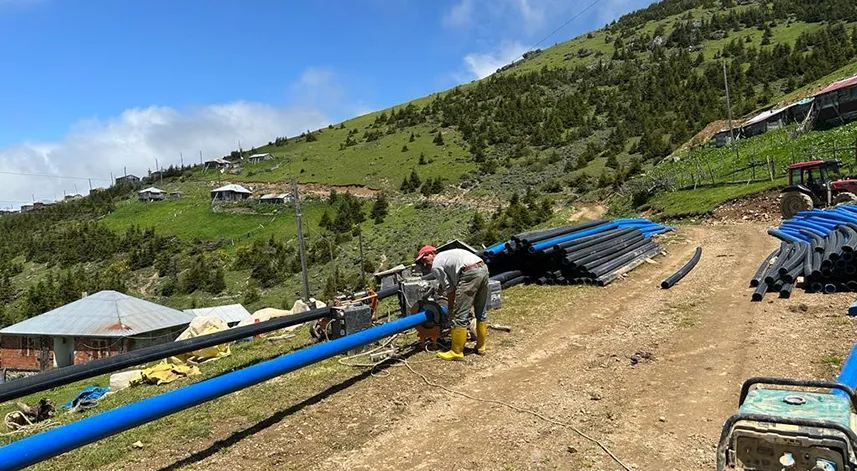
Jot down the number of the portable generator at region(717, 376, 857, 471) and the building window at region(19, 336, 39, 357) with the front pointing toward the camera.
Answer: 2

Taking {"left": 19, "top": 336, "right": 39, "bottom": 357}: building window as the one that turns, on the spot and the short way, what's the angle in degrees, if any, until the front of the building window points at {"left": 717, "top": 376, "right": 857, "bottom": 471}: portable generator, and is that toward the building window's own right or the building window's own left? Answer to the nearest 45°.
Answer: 0° — it already faces it

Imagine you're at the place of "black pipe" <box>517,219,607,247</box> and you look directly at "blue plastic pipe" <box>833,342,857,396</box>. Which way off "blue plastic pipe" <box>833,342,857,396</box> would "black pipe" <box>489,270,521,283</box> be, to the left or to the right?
right

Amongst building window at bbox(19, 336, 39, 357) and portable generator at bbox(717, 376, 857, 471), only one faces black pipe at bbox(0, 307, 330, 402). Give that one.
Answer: the building window

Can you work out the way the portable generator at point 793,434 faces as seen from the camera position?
facing the viewer

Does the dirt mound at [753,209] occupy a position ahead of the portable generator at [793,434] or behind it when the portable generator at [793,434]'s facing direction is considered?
behind

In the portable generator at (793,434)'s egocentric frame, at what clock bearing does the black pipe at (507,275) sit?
The black pipe is roughly at 5 o'clock from the portable generator.

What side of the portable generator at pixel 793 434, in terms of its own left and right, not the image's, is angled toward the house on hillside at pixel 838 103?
back

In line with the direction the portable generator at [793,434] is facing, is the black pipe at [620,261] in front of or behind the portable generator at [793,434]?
behind

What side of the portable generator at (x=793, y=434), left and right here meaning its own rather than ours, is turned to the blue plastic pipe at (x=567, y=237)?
back

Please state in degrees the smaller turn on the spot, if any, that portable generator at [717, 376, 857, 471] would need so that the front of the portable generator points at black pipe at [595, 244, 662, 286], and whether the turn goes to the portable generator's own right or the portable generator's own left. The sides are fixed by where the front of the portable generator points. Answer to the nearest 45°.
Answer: approximately 180°

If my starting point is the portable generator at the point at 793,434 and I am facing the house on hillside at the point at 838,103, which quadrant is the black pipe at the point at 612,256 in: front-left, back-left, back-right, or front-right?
front-left

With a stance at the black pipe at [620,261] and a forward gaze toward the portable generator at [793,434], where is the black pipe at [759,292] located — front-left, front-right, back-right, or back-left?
front-left

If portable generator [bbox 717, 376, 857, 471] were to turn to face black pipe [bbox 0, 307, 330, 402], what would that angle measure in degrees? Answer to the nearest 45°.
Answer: approximately 90° to its right

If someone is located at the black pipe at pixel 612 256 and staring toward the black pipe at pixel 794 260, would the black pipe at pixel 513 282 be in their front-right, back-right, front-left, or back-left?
back-right
